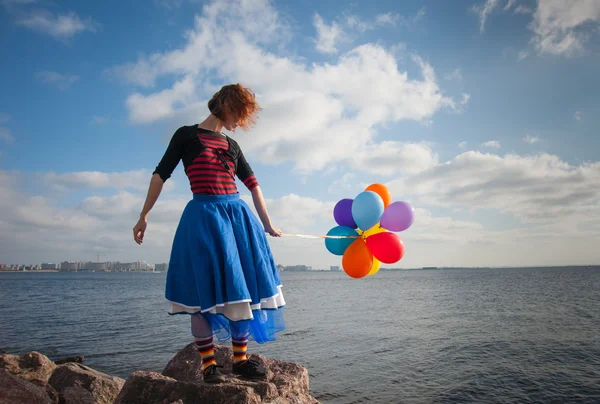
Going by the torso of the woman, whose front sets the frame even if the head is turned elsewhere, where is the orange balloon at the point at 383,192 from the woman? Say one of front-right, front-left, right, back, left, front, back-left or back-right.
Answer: left

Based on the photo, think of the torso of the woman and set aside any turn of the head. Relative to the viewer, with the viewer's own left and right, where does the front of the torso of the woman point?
facing the viewer and to the right of the viewer
